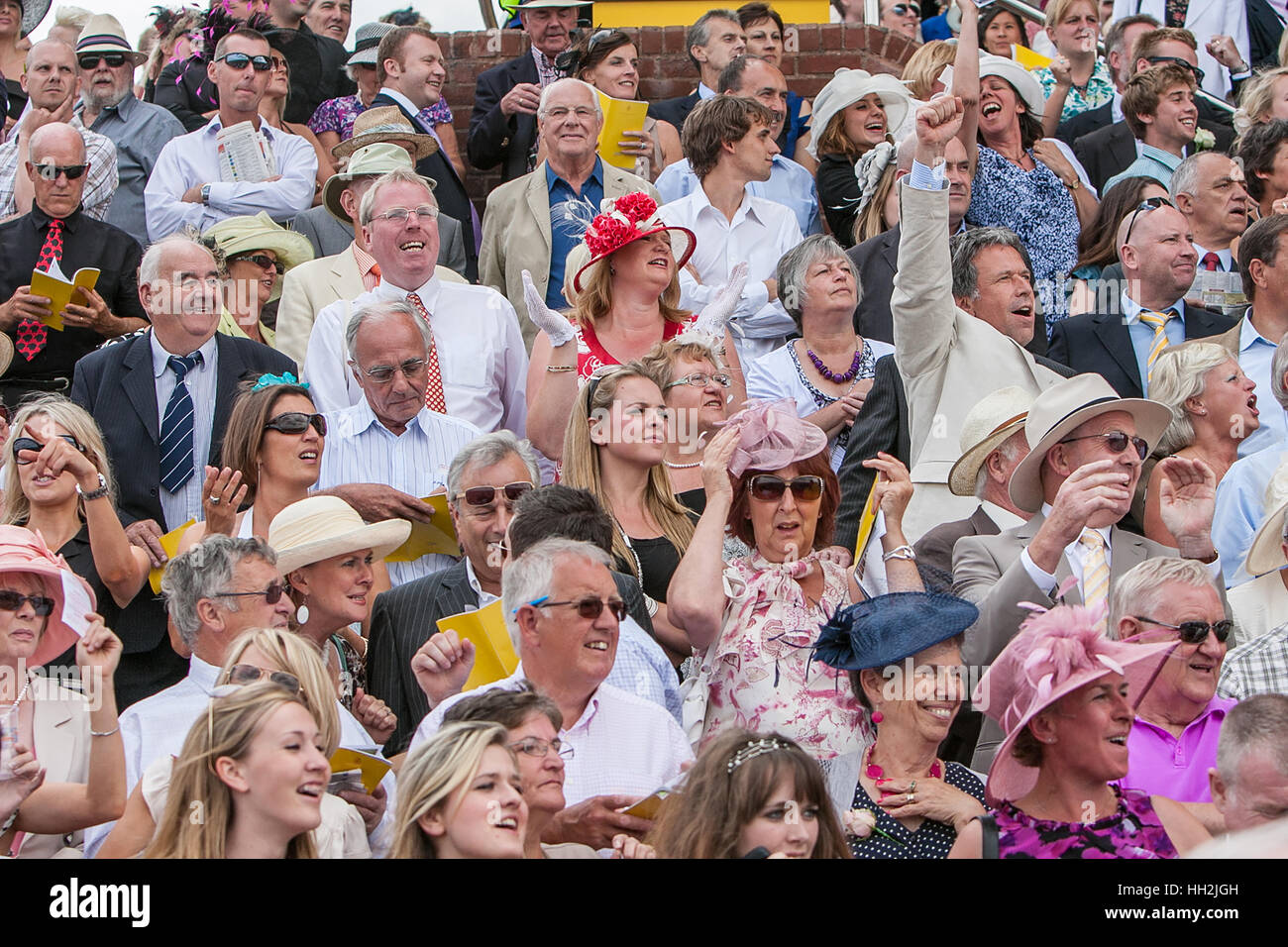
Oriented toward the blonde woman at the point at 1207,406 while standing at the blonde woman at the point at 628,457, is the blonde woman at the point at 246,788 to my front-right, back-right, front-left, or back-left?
back-right

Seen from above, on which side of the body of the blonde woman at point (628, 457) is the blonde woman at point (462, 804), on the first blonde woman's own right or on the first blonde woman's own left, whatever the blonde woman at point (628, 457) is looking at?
on the first blonde woman's own right

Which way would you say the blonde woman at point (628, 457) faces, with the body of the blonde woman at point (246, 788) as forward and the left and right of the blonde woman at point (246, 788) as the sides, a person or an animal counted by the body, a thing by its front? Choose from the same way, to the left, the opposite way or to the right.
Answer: the same way

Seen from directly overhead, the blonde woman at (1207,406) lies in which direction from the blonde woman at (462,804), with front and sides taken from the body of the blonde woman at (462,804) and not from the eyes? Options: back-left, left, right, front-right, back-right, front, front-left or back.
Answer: left

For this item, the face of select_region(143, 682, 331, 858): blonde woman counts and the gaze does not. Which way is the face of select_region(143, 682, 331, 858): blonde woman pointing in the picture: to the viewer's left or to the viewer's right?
to the viewer's right

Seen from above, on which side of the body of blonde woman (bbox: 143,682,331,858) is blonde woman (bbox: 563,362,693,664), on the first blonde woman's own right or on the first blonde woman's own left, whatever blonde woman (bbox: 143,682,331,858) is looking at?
on the first blonde woman's own left

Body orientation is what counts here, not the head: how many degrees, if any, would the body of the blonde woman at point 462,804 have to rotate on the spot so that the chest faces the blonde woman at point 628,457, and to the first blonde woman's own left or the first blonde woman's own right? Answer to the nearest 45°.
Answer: approximately 135° to the first blonde woman's own left

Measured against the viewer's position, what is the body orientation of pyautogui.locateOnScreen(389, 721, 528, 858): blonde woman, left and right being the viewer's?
facing the viewer and to the right of the viewer

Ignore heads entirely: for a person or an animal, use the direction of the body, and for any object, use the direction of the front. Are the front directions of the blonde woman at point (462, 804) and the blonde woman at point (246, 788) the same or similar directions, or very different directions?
same or similar directions

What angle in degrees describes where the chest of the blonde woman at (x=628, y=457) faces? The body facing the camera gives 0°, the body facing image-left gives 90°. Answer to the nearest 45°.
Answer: approximately 315°

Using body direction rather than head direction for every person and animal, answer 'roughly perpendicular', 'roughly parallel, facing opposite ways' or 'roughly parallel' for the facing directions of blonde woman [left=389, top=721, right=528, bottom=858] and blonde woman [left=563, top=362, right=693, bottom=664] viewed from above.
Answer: roughly parallel

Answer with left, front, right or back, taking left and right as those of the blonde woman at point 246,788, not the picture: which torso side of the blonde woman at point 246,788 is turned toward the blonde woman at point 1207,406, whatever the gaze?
left

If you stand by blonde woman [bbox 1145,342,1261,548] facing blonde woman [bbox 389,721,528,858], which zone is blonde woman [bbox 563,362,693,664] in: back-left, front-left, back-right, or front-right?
front-right

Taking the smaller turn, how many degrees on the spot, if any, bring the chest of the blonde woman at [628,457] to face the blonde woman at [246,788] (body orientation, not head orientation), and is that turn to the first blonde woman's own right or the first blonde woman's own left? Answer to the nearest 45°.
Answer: approximately 90° to the first blonde woman's own right

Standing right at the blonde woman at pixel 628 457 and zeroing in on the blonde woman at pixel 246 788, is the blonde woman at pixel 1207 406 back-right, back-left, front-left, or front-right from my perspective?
back-left
